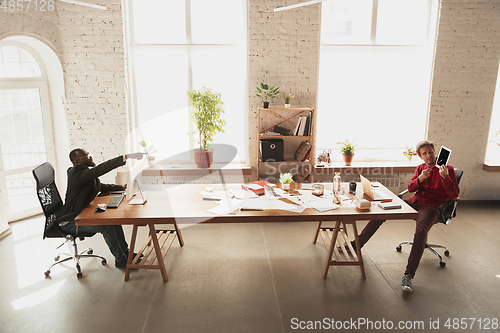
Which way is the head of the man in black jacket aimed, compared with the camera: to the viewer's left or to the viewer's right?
to the viewer's right

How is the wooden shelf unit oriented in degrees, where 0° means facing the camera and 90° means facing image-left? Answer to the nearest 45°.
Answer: approximately 0°

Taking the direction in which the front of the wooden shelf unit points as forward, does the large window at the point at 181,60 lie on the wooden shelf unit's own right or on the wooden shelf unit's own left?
on the wooden shelf unit's own right

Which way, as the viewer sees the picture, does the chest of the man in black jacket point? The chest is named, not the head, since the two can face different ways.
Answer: to the viewer's right

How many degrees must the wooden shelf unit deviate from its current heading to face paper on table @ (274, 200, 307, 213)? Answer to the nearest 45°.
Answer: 0° — it already faces it

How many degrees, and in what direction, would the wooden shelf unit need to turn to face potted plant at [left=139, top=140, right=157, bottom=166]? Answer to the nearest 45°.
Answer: approximately 90° to its right

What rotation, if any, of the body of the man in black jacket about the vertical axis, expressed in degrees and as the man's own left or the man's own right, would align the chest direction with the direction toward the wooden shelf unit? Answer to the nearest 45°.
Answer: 0° — they already face it

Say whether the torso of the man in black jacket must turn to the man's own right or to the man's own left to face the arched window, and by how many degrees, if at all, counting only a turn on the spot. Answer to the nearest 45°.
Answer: approximately 90° to the man's own left

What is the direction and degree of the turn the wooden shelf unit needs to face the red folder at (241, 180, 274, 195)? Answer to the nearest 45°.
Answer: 0° — it already faces it

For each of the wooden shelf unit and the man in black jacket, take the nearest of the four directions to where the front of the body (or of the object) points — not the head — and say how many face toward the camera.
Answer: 1

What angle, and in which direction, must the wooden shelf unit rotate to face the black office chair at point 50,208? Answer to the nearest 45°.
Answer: approximately 45° to its right
